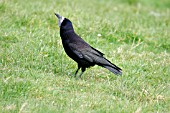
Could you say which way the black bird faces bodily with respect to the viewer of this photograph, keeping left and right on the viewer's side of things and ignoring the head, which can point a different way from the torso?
facing to the left of the viewer
